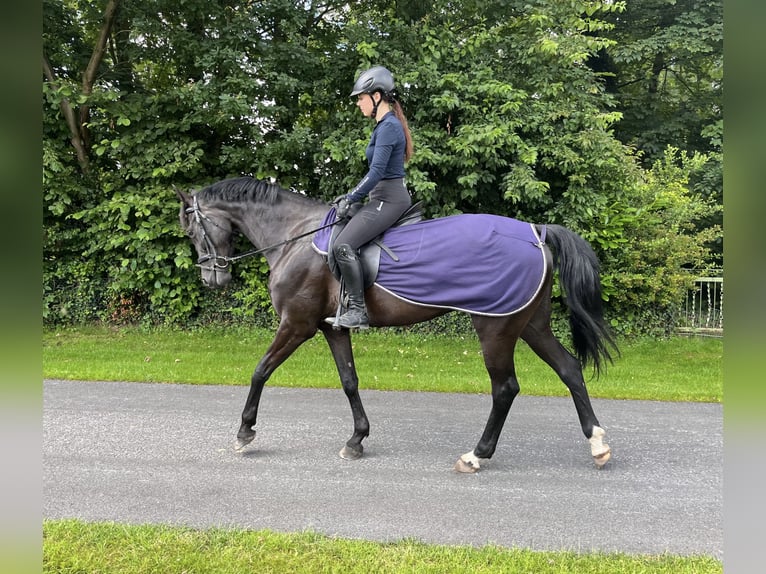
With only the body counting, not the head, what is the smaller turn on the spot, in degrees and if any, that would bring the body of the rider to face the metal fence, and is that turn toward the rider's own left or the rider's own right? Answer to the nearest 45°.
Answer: approximately 135° to the rider's own right

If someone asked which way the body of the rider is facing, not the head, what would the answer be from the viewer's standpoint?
to the viewer's left

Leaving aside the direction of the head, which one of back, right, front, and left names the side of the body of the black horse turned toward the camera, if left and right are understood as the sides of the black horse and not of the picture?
left

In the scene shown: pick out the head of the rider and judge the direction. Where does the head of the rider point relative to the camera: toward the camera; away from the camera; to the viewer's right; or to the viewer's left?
to the viewer's left

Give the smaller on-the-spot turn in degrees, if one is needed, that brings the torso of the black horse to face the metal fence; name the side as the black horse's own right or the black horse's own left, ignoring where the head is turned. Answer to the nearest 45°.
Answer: approximately 135° to the black horse's own right
